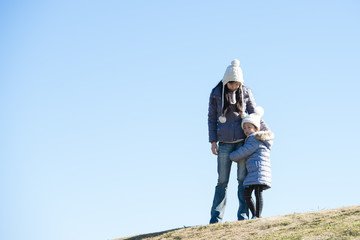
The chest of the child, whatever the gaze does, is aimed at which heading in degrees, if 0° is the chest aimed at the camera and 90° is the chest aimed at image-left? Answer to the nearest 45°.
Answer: approximately 90°
